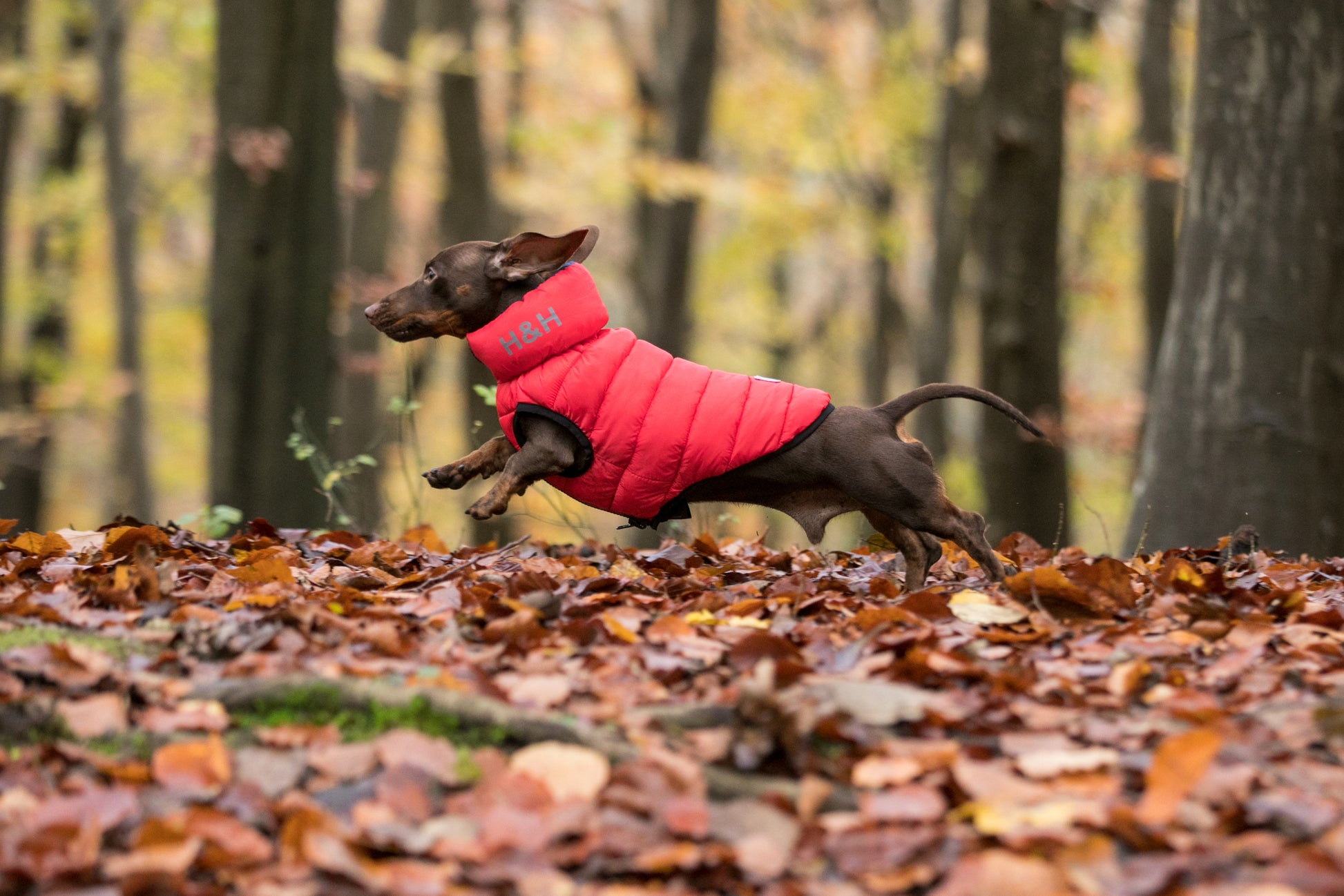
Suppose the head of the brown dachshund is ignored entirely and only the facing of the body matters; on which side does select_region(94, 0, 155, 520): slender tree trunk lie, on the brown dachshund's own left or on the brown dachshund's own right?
on the brown dachshund's own right

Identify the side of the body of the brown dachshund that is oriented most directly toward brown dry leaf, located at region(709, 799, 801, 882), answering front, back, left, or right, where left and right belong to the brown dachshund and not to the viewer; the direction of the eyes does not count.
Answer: left

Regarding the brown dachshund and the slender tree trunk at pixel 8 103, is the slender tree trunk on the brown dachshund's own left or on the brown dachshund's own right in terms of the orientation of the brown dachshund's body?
on the brown dachshund's own right

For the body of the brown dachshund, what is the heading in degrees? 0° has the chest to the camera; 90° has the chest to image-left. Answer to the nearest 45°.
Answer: approximately 90°

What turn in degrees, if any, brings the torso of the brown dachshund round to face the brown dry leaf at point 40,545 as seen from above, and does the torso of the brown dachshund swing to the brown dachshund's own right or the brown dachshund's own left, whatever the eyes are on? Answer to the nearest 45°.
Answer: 0° — it already faces it

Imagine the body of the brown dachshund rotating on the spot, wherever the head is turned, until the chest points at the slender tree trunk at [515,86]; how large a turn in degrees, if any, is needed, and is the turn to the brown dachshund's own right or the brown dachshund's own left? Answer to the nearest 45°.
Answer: approximately 90° to the brown dachshund's own right

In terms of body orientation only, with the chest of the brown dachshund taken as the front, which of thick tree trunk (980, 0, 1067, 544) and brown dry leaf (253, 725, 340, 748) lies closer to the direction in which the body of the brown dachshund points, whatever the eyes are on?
the brown dry leaf

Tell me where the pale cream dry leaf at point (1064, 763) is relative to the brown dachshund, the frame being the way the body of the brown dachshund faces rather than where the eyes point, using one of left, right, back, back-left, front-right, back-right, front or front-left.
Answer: left
